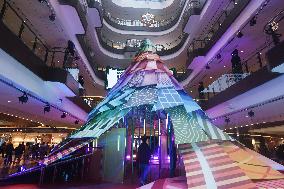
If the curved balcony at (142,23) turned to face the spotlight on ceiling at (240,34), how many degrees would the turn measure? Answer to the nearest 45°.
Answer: approximately 45° to its left

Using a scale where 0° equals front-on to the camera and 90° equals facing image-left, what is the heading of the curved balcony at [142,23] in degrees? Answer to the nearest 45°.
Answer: approximately 0°
